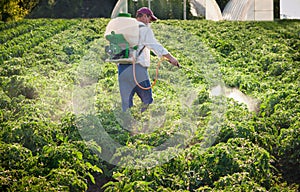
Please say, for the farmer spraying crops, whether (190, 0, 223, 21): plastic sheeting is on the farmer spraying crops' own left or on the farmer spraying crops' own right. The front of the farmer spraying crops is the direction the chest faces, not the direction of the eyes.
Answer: on the farmer spraying crops' own left

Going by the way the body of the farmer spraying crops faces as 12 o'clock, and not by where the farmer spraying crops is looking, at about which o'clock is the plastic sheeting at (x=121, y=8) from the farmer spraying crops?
The plastic sheeting is roughly at 9 o'clock from the farmer spraying crops.

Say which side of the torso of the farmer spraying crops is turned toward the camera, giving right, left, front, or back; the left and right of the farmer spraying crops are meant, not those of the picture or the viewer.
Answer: right
